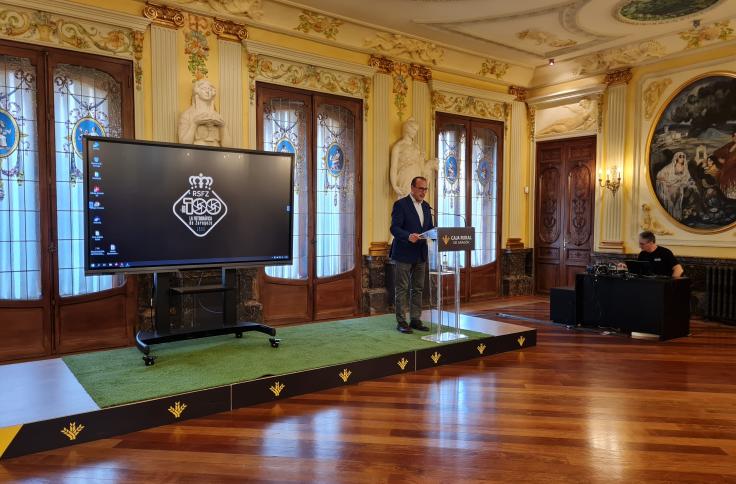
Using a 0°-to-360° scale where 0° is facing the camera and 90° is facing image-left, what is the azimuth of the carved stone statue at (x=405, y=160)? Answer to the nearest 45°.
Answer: approximately 315°

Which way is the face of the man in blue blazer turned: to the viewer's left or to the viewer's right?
to the viewer's right

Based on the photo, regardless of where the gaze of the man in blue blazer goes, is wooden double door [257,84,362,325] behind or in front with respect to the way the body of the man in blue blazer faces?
behind

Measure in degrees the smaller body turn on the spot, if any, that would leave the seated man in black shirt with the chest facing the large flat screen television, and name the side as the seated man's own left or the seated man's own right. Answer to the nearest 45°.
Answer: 0° — they already face it

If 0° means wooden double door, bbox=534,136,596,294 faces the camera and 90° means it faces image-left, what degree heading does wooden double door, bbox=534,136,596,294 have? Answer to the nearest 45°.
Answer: approximately 45°

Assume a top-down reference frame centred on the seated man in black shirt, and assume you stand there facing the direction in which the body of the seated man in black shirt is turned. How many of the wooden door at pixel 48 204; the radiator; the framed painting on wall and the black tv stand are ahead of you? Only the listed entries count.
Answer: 2

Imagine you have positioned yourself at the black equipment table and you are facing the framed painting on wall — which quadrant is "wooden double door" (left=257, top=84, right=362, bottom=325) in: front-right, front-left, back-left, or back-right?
back-left

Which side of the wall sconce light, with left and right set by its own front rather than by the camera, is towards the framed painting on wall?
left
